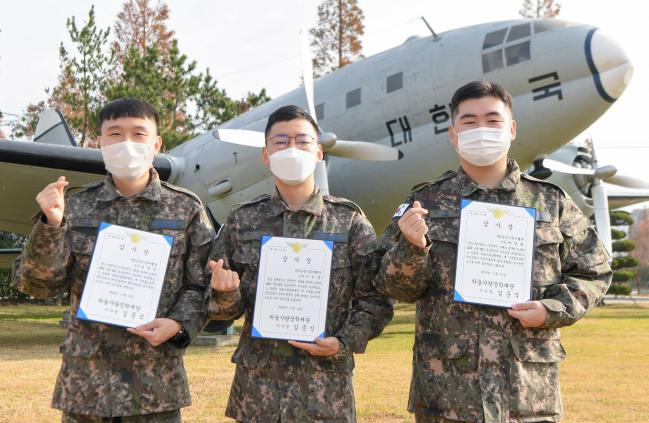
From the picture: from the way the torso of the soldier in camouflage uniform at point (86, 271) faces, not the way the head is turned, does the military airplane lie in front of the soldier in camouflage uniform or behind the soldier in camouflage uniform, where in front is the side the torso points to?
behind

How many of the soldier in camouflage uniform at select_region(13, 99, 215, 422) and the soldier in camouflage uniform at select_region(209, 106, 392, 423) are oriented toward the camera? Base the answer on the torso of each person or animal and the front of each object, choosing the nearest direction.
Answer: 2

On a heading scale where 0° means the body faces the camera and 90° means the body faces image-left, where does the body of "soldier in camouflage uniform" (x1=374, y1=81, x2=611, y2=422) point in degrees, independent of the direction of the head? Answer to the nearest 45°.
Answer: approximately 0°

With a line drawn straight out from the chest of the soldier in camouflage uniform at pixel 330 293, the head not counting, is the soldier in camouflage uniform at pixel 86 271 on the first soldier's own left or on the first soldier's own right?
on the first soldier's own right

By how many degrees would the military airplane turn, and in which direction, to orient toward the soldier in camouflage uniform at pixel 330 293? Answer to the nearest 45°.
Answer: approximately 45° to its right

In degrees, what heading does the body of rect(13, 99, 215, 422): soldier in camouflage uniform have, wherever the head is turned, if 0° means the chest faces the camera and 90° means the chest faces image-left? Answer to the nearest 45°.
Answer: approximately 0°

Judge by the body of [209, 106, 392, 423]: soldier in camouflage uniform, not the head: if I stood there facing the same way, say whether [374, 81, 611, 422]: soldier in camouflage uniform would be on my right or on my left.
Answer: on my left
